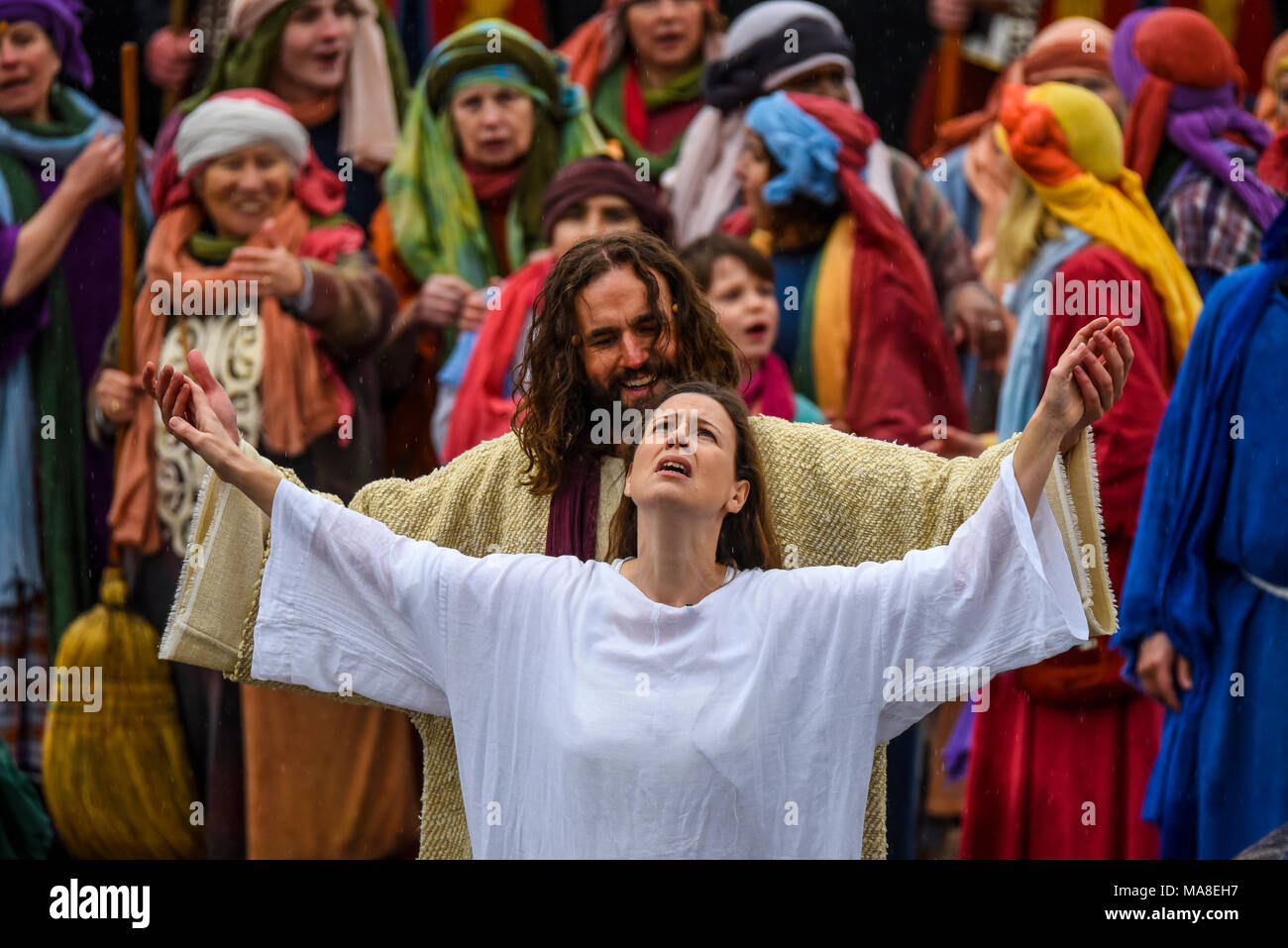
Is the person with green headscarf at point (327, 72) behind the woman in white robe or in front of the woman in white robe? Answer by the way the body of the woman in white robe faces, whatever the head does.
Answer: behind

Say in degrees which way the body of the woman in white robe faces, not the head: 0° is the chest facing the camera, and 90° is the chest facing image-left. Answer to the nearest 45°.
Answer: approximately 0°

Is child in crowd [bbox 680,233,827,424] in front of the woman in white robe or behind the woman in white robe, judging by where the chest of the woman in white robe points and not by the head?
behind

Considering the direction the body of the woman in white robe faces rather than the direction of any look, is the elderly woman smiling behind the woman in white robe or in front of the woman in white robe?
behind

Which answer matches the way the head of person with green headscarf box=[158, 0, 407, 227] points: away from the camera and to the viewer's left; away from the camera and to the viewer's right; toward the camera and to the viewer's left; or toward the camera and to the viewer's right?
toward the camera and to the viewer's right
